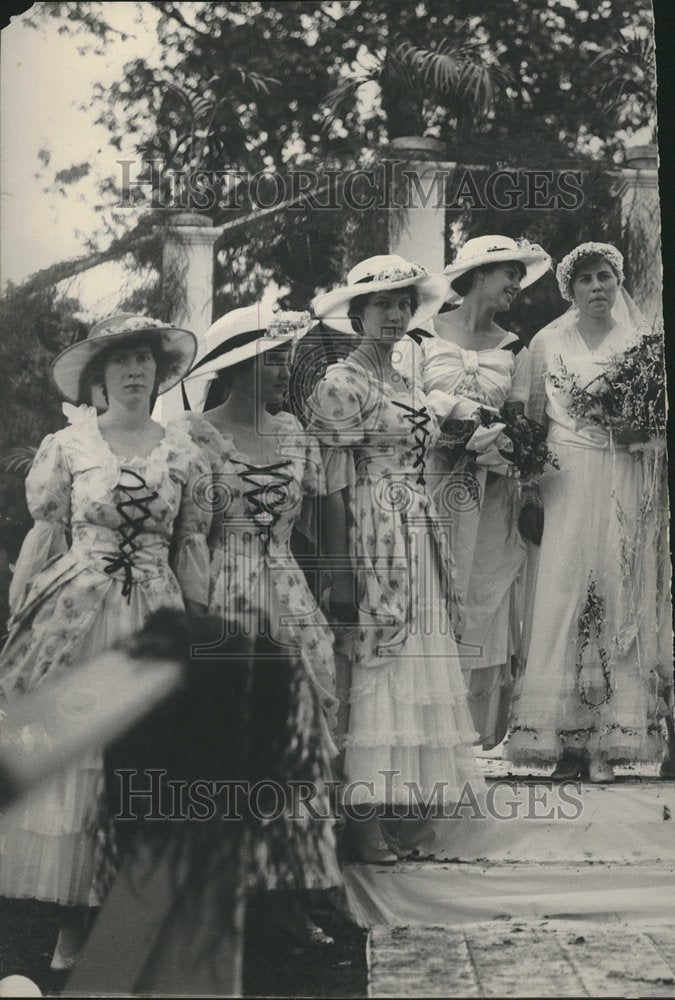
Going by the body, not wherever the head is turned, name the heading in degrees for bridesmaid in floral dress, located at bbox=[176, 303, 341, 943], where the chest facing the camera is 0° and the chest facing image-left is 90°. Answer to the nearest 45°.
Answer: approximately 315°

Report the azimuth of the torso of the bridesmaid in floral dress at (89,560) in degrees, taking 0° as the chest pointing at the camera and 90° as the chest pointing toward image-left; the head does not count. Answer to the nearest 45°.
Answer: approximately 0°

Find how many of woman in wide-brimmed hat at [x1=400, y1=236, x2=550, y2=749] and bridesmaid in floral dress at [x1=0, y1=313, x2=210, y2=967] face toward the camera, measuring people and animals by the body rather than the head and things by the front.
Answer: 2

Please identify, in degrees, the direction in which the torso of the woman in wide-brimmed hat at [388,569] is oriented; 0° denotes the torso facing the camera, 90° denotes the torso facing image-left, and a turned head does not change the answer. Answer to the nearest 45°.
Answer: approximately 315°

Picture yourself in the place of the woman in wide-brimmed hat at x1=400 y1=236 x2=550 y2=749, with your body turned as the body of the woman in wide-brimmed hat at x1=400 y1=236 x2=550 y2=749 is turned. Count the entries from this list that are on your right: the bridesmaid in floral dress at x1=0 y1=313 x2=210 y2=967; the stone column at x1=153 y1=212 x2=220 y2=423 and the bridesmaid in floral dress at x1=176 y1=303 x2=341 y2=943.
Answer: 3

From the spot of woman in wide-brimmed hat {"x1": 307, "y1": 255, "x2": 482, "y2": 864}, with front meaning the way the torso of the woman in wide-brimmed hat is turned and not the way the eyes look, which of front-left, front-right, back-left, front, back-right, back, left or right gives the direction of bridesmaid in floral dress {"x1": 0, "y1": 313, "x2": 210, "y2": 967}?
back-right
